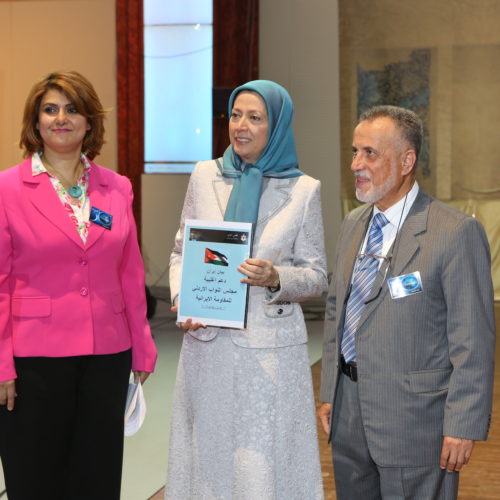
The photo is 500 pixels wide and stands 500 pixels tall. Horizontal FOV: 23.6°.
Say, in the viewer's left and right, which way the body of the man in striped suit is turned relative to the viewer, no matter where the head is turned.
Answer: facing the viewer and to the left of the viewer

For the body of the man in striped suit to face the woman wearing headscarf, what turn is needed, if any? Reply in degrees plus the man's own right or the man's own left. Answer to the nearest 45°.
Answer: approximately 90° to the man's own right

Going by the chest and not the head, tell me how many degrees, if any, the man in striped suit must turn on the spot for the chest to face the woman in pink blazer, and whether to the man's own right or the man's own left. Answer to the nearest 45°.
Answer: approximately 45° to the man's own right
